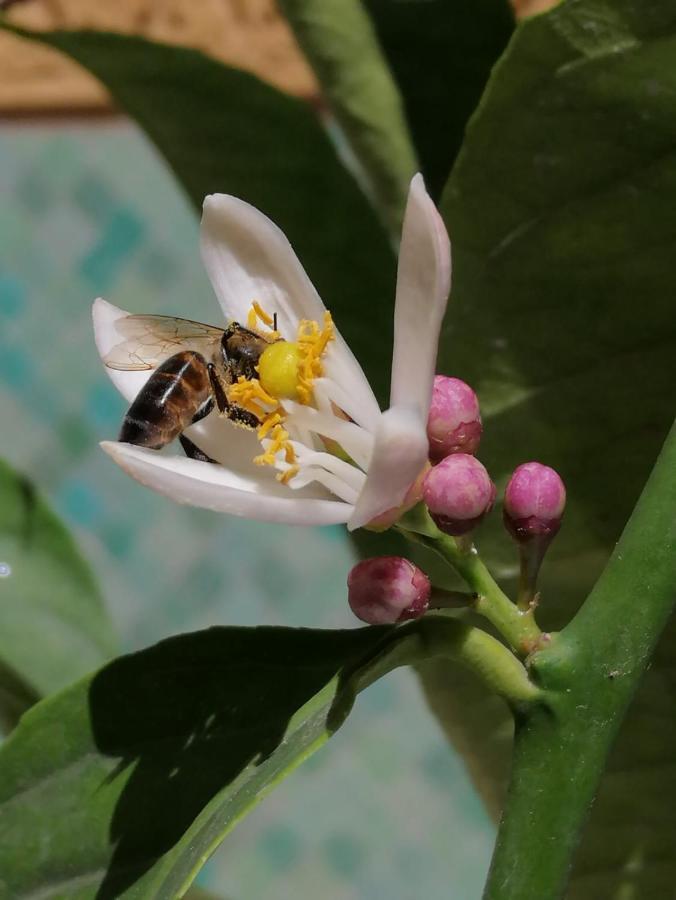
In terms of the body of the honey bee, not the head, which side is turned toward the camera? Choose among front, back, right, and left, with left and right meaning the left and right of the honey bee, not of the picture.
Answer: right

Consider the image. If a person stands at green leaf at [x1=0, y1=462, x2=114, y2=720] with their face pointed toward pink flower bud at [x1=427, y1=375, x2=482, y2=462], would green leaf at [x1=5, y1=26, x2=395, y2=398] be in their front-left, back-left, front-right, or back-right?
front-left

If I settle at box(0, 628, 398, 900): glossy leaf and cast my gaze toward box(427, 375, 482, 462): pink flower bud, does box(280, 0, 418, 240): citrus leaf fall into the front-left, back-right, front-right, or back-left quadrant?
front-left
